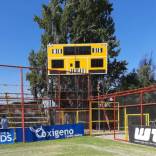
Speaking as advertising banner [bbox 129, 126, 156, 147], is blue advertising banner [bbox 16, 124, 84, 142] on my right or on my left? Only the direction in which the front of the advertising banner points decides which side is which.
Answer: on my right

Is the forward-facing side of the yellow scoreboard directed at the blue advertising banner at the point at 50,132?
yes

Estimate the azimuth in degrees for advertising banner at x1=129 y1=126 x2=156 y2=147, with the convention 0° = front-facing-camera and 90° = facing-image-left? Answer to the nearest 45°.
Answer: approximately 45°

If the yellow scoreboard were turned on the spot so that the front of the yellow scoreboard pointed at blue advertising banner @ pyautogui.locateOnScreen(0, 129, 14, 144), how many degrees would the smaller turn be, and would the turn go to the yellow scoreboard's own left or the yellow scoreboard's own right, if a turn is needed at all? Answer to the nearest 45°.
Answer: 0° — it already faces it

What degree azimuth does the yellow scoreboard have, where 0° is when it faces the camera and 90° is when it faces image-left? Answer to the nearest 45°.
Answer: approximately 0°

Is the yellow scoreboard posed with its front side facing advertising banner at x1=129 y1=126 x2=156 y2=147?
yes
